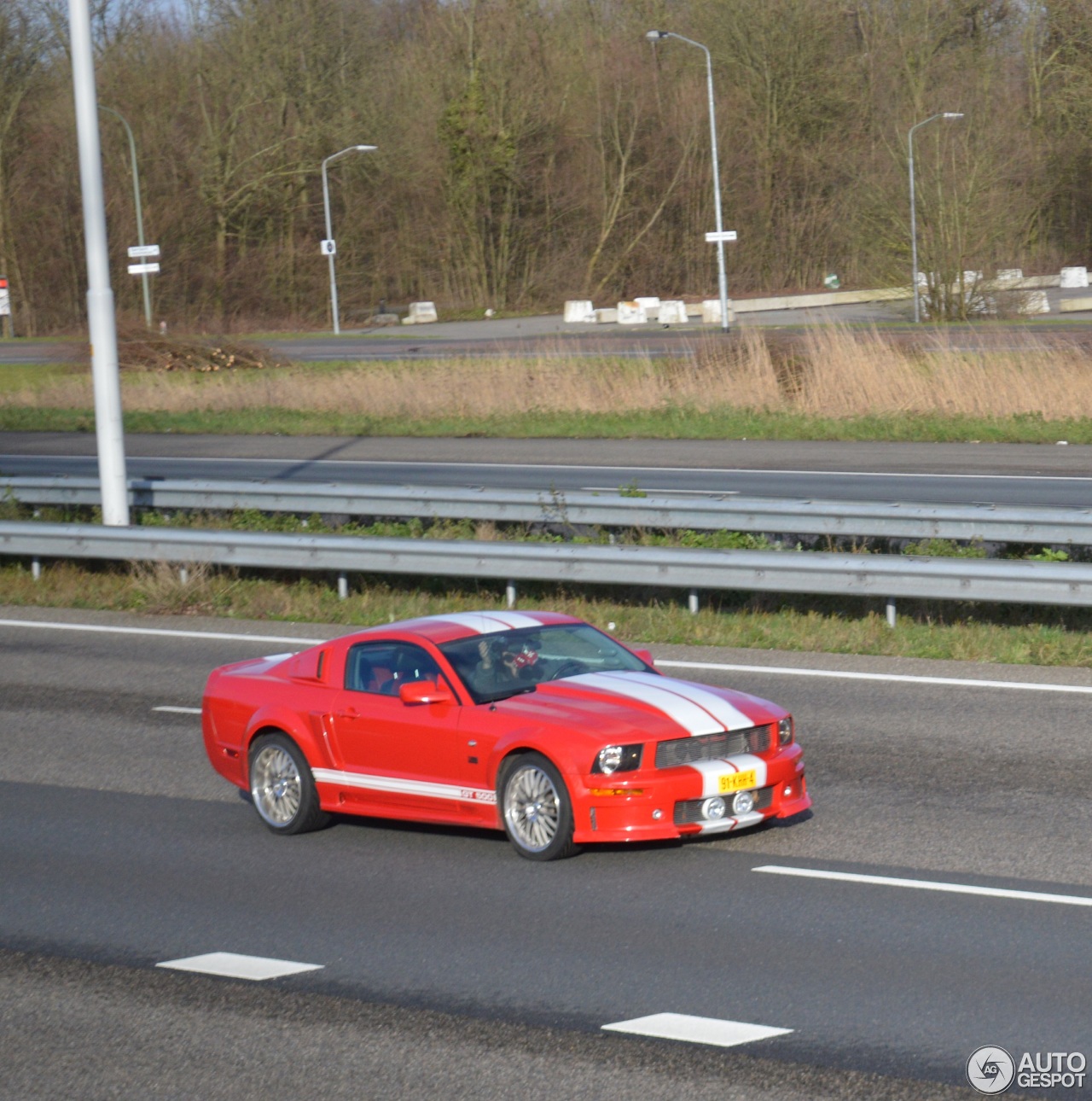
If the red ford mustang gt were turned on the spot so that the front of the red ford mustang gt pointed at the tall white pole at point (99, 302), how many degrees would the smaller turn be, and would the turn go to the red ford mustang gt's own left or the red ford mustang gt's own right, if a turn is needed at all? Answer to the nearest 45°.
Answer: approximately 135° to the red ford mustang gt's own left

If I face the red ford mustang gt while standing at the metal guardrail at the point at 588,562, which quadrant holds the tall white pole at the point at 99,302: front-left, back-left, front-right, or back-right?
back-right

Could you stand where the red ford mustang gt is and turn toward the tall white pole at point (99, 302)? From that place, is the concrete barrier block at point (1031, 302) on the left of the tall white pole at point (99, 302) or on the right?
right

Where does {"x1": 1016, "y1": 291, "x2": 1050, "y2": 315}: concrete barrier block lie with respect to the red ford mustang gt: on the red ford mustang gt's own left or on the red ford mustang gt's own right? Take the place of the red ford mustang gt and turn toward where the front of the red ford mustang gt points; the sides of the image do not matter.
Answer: on the red ford mustang gt's own left
